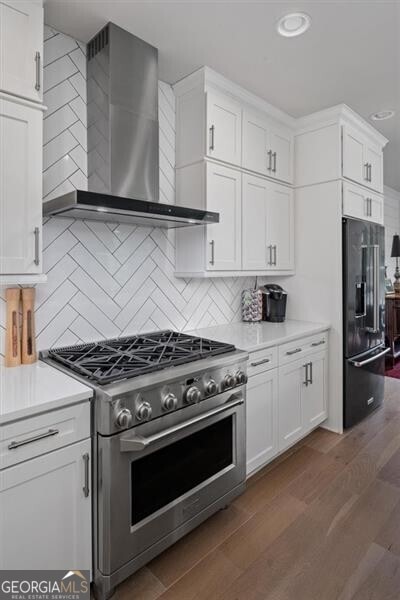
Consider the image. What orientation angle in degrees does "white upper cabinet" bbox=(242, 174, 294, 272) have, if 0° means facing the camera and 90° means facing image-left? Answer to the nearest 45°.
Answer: approximately 315°

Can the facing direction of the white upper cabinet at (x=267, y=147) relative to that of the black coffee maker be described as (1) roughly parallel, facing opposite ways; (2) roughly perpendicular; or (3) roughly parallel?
roughly parallel

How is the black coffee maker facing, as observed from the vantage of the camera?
facing the viewer and to the right of the viewer

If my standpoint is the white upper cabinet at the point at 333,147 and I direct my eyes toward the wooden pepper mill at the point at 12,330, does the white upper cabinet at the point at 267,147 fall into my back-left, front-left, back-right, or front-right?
front-right

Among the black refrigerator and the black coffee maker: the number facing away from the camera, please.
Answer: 0

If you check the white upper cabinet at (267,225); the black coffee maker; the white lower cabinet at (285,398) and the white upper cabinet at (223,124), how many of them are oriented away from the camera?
0

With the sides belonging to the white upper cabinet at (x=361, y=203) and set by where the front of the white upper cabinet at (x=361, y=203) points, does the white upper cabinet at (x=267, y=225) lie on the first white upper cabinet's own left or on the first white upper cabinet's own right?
on the first white upper cabinet's own right

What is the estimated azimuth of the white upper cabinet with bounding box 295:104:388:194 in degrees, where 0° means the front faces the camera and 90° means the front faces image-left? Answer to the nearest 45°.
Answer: approximately 315°

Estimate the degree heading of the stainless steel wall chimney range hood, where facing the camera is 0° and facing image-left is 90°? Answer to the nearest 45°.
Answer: approximately 315°

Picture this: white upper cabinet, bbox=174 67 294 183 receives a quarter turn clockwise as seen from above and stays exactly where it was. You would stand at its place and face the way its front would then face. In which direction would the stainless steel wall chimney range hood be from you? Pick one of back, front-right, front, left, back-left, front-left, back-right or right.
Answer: front

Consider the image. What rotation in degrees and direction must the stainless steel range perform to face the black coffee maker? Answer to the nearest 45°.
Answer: approximately 90° to its left

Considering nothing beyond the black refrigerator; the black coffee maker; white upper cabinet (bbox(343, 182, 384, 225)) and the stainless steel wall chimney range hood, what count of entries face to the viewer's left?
0

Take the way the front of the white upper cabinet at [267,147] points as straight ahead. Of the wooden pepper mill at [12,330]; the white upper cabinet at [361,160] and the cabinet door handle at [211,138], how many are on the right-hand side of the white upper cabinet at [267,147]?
2

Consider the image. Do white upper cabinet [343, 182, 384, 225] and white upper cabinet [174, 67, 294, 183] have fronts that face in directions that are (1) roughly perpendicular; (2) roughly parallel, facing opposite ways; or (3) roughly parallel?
roughly parallel

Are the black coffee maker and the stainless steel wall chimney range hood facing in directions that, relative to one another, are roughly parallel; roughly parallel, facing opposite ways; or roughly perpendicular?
roughly parallel
